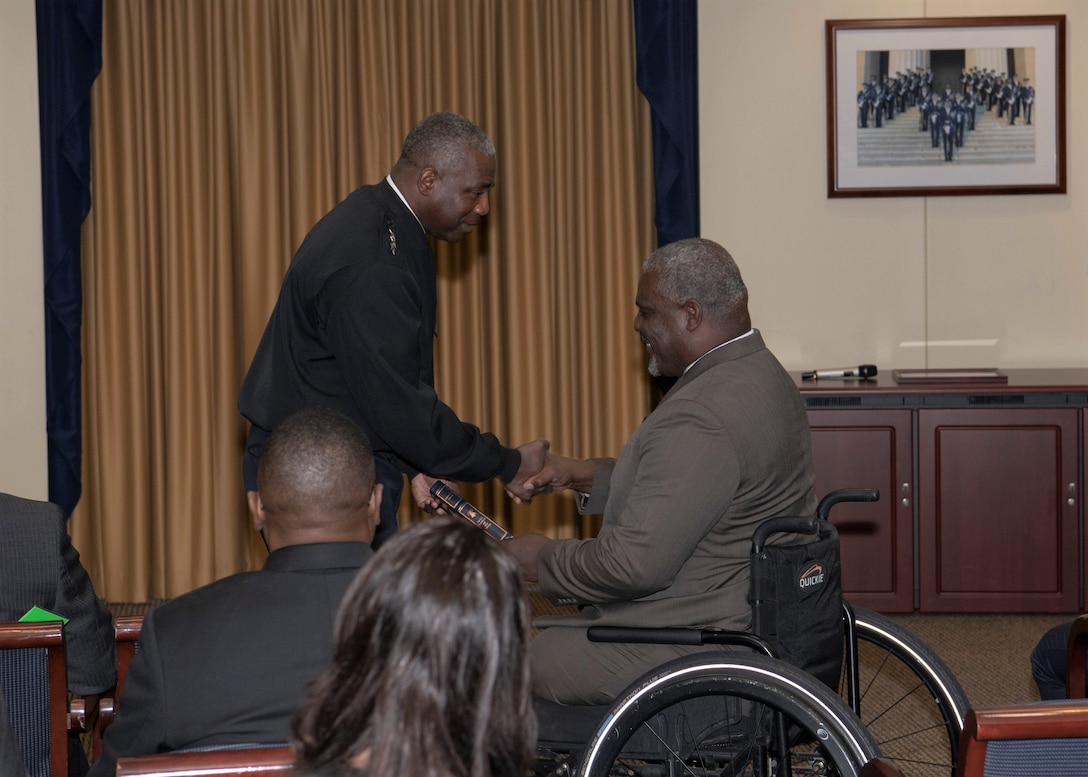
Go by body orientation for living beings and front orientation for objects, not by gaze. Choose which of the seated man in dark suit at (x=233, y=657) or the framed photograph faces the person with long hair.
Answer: the framed photograph

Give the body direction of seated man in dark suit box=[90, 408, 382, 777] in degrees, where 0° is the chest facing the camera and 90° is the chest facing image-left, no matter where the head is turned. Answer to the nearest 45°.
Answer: approximately 180°

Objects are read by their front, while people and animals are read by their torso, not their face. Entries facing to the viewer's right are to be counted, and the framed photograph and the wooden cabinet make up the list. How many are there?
0

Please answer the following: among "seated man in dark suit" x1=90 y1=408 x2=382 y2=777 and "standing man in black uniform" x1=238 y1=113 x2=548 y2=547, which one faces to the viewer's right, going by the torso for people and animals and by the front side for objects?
the standing man in black uniform

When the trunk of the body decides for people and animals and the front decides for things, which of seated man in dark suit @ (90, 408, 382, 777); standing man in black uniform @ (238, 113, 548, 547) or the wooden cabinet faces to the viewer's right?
the standing man in black uniform

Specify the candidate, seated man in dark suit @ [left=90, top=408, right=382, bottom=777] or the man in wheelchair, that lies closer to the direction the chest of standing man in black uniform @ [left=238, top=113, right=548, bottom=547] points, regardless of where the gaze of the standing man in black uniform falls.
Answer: the man in wheelchair

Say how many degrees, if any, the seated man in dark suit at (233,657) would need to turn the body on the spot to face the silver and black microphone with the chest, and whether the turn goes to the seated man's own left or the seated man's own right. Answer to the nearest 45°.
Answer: approximately 45° to the seated man's own right

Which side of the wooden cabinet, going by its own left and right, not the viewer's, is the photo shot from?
front

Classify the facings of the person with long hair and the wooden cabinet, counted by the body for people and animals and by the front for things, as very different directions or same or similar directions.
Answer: very different directions

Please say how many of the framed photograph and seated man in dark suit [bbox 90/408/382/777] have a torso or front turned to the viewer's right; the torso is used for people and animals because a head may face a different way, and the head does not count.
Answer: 0

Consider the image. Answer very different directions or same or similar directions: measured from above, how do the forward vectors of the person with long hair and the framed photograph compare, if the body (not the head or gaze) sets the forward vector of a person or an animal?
very different directions

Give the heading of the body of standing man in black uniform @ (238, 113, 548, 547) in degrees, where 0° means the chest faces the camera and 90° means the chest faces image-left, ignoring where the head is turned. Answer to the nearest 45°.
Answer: approximately 270°

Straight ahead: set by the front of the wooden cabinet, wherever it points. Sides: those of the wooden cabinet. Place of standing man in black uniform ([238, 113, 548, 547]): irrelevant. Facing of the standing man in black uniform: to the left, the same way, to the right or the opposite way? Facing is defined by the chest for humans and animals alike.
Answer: to the left

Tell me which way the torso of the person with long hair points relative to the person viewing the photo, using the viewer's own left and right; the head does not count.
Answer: facing away from the viewer
